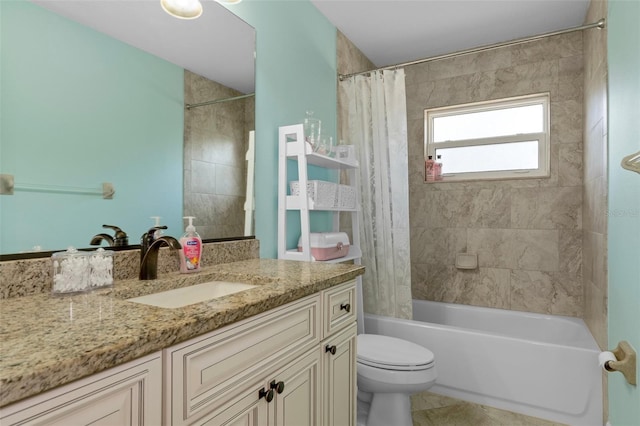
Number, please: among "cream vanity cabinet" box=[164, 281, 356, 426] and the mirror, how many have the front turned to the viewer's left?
0

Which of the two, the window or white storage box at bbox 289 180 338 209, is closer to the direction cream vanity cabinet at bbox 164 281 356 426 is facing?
the window

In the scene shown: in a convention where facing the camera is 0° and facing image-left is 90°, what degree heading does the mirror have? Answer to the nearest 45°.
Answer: approximately 315°

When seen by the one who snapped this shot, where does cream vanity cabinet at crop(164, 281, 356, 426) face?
facing the viewer and to the right of the viewer

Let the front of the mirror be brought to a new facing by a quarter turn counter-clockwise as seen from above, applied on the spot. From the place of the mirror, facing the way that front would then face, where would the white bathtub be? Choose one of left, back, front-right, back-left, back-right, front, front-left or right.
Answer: front-right

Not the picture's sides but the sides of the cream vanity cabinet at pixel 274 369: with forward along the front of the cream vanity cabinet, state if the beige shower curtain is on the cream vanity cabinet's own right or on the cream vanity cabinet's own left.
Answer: on the cream vanity cabinet's own left

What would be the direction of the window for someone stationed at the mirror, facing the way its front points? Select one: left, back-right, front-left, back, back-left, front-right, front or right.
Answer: front-left

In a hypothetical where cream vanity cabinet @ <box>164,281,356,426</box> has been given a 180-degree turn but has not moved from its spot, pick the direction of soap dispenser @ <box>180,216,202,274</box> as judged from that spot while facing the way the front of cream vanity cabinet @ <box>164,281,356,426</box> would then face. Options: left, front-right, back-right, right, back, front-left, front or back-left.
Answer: front

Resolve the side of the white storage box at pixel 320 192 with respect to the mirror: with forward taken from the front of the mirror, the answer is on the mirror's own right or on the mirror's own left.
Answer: on the mirror's own left

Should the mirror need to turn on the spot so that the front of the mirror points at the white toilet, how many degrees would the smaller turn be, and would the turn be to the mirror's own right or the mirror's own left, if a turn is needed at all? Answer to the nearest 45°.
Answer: approximately 45° to the mirror's own left
